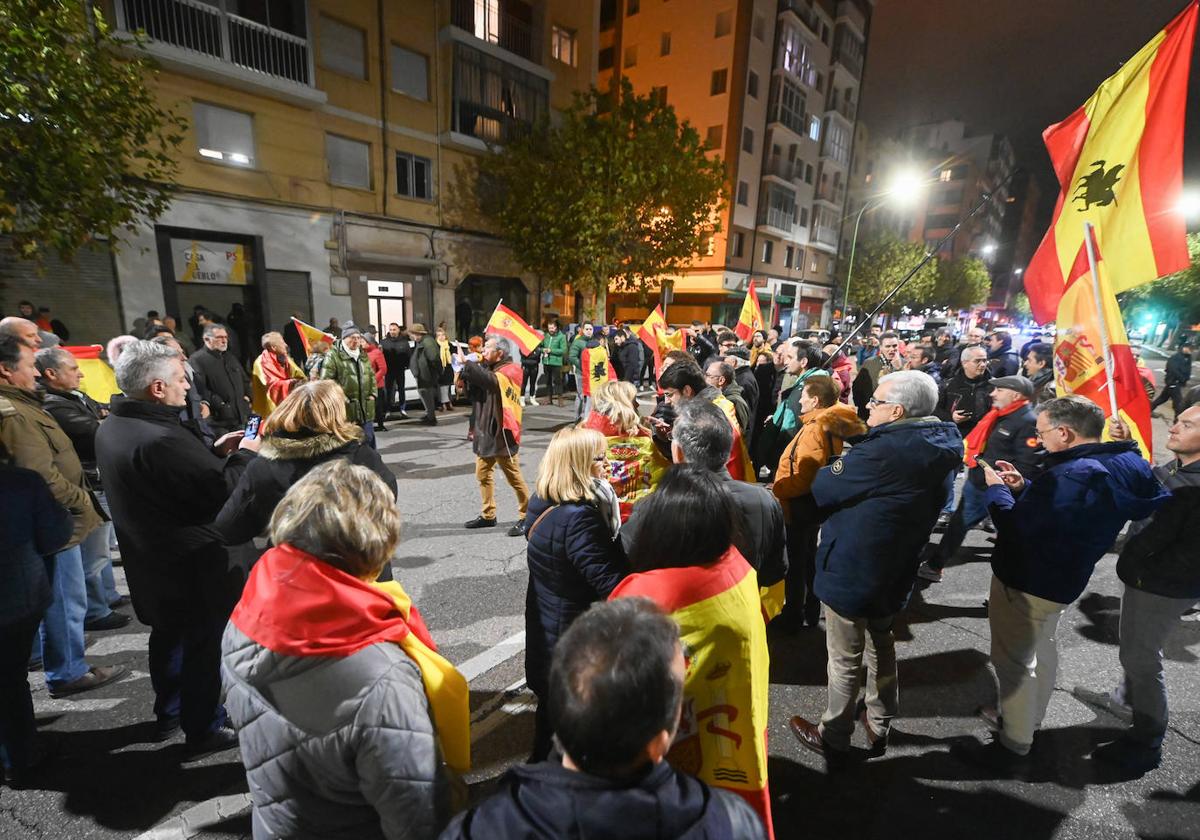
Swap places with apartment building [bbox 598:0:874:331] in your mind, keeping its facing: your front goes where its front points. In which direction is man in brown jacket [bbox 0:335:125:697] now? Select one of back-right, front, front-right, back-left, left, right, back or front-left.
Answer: front-right

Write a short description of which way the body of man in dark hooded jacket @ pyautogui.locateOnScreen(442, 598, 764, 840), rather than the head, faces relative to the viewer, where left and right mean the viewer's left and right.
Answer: facing away from the viewer

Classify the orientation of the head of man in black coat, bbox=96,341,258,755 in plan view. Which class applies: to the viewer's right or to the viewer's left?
to the viewer's right

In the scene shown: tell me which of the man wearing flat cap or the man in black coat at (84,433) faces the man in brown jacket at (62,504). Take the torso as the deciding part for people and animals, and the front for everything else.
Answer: the man wearing flat cap

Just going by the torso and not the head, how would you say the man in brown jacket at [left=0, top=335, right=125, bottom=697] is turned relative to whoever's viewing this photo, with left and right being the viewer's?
facing to the right of the viewer

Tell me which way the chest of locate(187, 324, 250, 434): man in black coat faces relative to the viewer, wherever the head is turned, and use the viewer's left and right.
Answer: facing the viewer and to the right of the viewer

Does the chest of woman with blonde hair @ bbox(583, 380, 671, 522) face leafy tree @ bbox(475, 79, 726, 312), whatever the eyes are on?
yes

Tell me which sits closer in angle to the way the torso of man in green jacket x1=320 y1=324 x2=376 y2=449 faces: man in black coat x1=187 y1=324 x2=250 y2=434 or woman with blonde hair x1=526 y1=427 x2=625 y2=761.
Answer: the woman with blonde hair

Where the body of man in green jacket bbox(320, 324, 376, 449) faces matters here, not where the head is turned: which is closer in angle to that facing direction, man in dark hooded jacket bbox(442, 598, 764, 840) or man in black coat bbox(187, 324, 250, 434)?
the man in dark hooded jacket

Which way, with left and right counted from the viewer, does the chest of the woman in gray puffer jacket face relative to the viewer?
facing away from the viewer and to the right of the viewer

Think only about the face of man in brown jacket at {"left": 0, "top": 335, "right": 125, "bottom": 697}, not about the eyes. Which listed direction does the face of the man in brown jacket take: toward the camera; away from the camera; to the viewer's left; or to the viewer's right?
to the viewer's right

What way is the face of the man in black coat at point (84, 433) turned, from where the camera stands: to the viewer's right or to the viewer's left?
to the viewer's right

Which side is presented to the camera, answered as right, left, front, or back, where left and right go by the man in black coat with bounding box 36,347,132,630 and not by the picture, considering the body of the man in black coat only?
right

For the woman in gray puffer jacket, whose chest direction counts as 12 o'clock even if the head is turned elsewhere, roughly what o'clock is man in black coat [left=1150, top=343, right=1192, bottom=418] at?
The man in black coat is roughly at 1 o'clock from the woman in gray puffer jacket.

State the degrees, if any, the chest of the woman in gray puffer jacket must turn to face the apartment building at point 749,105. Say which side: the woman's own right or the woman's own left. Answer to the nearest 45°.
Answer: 0° — they already face it

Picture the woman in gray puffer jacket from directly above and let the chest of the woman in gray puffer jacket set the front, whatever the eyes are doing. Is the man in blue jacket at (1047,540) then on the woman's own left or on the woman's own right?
on the woman's own right

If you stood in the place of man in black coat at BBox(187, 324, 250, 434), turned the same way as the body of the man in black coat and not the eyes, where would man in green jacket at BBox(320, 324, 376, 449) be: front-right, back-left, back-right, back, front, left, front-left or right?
front-left
